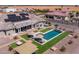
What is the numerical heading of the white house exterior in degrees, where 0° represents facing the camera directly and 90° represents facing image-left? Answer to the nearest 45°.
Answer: approximately 315°

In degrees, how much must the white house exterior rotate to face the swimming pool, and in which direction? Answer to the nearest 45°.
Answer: approximately 45° to its left
